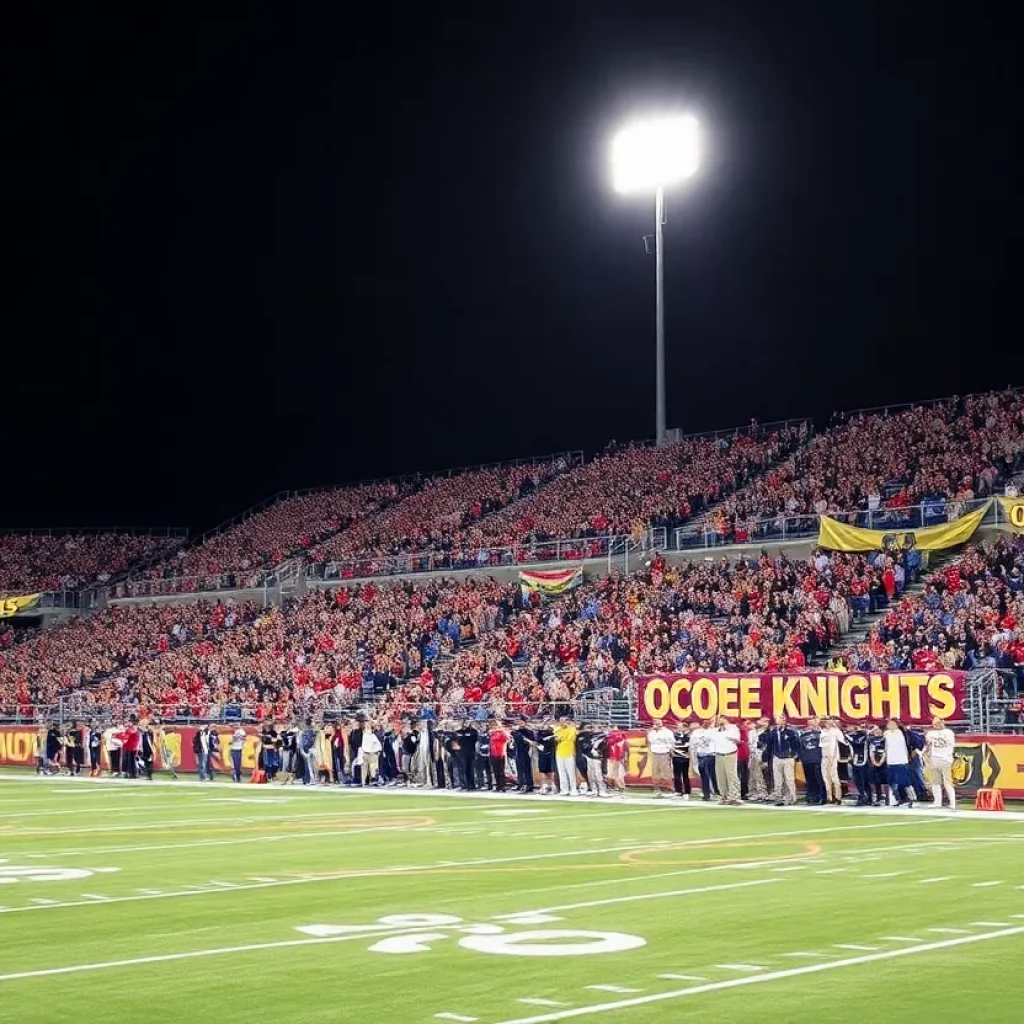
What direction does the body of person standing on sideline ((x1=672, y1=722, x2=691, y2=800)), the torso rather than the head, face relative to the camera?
toward the camera

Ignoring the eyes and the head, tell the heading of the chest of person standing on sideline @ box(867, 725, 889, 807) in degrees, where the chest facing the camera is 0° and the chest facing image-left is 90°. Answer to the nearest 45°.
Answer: approximately 0°

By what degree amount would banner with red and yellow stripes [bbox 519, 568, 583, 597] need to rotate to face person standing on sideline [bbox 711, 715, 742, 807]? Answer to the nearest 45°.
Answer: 0° — it already faces them

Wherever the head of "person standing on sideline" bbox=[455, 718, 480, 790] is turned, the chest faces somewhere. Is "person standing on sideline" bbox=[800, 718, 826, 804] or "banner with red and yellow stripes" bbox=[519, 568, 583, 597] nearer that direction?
the person standing on sideline

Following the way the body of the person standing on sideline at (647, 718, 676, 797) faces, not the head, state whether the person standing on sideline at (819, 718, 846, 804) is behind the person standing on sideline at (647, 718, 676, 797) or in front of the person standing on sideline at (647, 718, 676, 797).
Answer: in front

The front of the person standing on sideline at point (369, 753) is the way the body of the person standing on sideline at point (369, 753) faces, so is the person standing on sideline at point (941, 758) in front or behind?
in front

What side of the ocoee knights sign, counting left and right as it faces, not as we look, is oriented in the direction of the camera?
front

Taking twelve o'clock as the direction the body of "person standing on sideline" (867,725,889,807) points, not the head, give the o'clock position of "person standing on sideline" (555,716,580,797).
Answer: "person standing on sideline" (555,716,580,797) is roughly at 4 o'clock from "person standing on sideline" (867,725,889,807).

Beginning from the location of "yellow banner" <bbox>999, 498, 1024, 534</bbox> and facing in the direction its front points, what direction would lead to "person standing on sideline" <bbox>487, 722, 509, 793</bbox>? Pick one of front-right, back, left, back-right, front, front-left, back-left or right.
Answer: front-right

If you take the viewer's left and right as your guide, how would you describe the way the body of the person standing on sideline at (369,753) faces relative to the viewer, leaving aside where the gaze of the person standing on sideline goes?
facing the viewer

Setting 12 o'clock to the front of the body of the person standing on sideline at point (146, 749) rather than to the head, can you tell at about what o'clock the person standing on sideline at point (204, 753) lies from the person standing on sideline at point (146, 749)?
the person standing on sideline at point (204, 753) is roughly at 10 o'clock from the person standing on sideline at point (146, 749).
